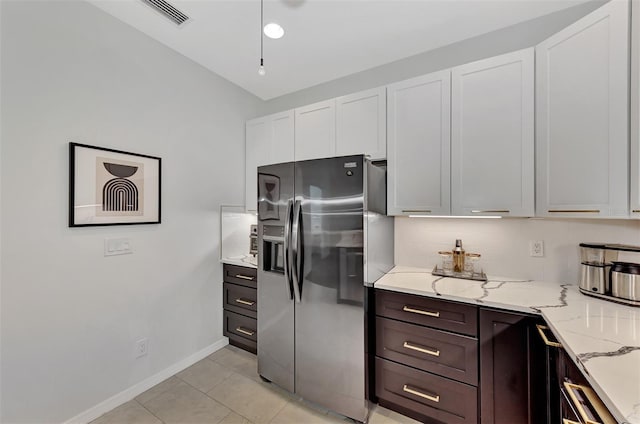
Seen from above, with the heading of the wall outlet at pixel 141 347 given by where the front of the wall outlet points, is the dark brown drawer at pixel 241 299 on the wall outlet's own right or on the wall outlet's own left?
on the wall outlet's own left

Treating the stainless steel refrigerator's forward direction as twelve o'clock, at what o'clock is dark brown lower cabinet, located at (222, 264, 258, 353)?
The dark brown lower cabinet is roughly at 3 o'clock from the stainless steel refrigerator.

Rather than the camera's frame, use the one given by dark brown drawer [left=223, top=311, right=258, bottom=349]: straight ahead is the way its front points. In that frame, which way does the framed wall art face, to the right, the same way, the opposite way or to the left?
to the left

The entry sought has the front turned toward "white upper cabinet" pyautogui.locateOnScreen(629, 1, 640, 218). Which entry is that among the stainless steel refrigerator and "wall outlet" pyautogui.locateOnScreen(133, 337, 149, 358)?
the wall outlet

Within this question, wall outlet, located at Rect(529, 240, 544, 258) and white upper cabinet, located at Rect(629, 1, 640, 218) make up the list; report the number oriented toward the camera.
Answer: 1

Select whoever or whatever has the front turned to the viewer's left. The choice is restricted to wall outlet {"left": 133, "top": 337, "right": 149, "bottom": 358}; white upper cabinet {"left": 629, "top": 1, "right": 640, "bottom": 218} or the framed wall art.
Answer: the white upper cabinet

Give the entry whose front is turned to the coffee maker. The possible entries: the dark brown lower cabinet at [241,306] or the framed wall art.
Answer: the framed wall art

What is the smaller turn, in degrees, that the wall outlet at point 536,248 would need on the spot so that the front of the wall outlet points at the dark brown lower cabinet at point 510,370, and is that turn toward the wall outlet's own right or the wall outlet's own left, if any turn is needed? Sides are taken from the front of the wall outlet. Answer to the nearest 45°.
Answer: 0° — it already faces it

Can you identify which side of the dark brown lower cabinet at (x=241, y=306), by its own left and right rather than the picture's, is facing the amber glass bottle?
left

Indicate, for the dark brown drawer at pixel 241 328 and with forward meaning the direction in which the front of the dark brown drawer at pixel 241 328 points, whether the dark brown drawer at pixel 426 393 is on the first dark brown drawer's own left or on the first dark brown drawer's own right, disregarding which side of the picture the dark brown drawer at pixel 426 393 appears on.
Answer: on the first dark brown drawer's own left

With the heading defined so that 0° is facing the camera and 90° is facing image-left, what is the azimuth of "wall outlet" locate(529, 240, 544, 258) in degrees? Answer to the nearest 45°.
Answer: approximately 0°

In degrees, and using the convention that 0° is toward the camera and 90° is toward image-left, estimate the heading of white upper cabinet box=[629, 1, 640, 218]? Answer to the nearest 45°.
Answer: approximately 90°
